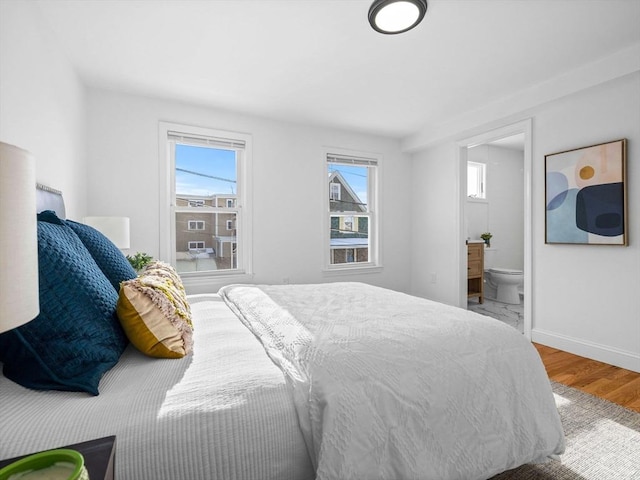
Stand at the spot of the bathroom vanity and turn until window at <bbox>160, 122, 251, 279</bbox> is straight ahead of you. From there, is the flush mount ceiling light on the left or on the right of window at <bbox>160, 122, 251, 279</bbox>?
left

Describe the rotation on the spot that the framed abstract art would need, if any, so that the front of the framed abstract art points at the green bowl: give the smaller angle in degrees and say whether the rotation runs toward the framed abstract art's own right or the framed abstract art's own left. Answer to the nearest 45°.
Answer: approximately 45° to the framed abstract art's own left

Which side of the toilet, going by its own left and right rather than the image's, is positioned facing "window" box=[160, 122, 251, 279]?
right

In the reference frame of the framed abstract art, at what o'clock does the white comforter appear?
The white comforter is roughly at 11 o'clock from the framed abstract art.

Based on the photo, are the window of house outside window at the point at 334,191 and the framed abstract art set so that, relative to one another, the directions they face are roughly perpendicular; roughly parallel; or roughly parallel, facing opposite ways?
roughly perpendicular

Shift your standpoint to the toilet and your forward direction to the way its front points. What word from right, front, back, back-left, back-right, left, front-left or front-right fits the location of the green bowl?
front-right

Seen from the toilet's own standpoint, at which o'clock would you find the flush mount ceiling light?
The flush mount ceiling light is roughly at 2 o'clock from the toilet.

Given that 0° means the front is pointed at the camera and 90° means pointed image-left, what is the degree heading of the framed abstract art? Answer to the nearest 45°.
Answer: approximately 45°

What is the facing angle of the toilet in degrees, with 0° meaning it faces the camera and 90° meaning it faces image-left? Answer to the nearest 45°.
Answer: approximately 315°

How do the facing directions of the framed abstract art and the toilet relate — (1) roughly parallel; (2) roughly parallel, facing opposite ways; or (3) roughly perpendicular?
roughly perpendicular
